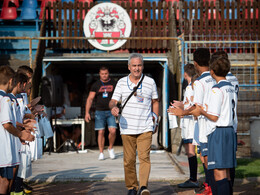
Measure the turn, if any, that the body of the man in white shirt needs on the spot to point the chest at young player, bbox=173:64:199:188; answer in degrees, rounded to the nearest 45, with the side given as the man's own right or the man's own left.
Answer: approximately 135° to the man's own left

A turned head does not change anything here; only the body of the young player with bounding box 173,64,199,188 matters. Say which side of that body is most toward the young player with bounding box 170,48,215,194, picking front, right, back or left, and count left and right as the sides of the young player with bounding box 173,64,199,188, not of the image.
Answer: left

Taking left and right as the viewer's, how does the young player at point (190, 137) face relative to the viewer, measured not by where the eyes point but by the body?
facing to the left of the viewer

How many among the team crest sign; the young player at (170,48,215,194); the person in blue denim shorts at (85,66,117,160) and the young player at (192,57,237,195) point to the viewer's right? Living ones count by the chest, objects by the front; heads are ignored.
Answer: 0

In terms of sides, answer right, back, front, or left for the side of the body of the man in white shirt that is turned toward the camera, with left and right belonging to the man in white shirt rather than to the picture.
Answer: front

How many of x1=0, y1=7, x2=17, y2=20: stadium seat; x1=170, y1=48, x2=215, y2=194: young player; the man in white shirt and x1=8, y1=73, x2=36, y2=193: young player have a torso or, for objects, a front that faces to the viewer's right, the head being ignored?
1

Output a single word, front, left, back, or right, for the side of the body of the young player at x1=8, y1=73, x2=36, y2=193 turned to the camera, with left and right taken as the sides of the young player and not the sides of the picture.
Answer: right

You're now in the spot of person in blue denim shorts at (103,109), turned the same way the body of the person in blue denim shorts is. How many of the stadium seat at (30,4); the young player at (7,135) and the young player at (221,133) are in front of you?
2

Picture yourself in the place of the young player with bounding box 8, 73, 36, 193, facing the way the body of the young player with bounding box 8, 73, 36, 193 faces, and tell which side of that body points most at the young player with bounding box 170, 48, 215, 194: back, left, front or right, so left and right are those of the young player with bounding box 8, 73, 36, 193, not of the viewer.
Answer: front

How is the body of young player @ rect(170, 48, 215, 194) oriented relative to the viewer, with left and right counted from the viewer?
facing away from the viewer and to the left of the viewer

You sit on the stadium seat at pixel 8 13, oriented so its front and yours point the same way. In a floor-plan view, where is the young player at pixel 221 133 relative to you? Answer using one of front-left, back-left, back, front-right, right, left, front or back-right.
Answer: front

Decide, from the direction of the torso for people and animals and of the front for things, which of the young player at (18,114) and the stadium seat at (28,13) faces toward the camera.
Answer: the stadium seat

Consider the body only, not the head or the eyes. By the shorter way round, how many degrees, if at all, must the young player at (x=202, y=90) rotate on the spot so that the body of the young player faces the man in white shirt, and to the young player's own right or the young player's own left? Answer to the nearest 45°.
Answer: approximately 45° to the young player's own left

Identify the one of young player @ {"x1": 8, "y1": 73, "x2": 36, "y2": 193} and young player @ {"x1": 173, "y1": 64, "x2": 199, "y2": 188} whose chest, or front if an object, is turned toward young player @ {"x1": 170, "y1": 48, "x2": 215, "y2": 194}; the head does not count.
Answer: young player @ {"x1": 8, "y1": 73, "x2": 36, "y2": 193}

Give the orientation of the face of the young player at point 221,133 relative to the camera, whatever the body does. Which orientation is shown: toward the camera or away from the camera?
away from the camera

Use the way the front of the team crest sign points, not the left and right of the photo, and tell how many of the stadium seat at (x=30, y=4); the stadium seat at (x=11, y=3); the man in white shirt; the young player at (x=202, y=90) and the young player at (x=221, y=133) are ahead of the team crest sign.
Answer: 3
